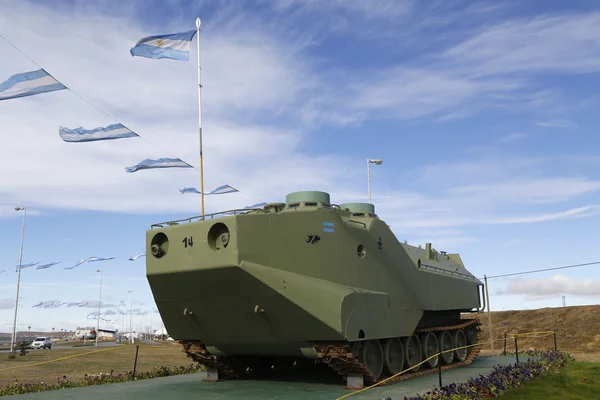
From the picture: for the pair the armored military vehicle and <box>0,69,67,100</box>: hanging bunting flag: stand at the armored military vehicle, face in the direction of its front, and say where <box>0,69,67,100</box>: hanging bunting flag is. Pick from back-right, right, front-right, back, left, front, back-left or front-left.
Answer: front-right

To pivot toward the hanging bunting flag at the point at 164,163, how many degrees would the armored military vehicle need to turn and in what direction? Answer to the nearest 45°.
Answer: approximately 90° to its right

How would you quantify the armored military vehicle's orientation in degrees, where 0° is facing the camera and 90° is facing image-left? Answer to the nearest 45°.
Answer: approximately 45°

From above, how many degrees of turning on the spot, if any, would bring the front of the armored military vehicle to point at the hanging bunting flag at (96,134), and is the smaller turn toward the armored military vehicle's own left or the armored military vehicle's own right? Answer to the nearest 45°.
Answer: approximately 90° to the armored military vehicle's own right
